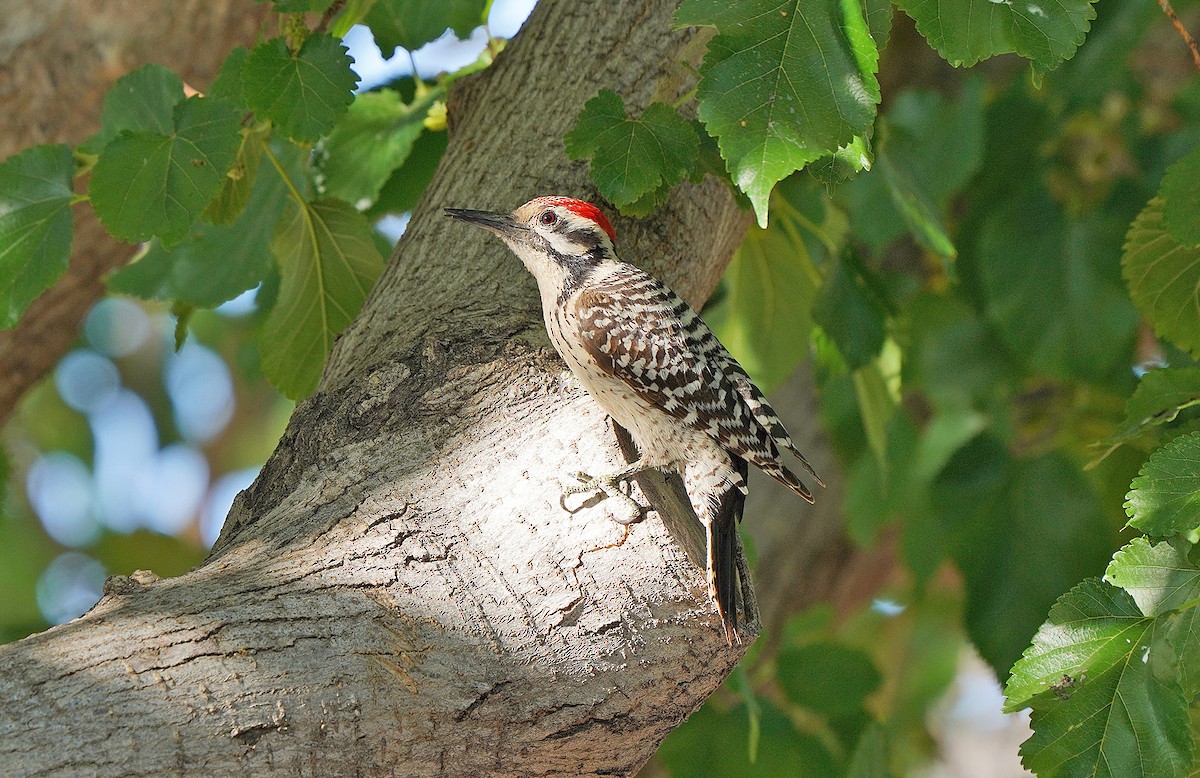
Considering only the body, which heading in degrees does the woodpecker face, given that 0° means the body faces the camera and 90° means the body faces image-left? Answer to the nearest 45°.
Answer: approximately 90°

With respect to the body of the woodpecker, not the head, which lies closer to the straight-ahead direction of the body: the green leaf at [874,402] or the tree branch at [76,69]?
the tree branch

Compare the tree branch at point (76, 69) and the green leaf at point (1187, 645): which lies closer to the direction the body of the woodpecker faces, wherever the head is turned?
the tree branch

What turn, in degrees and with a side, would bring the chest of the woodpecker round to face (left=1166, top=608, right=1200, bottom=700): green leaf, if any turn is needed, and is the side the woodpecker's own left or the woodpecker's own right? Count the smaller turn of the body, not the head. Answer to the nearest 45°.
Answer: approximately 135° to the woodpecker's own left

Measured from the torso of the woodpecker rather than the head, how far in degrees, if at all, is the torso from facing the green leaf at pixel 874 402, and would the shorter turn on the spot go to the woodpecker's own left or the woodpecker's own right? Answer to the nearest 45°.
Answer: approximately 135° to the woodpecker's own right

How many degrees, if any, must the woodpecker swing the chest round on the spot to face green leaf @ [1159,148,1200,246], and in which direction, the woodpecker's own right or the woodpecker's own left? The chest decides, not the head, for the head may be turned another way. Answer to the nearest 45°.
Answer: approximately 180°
